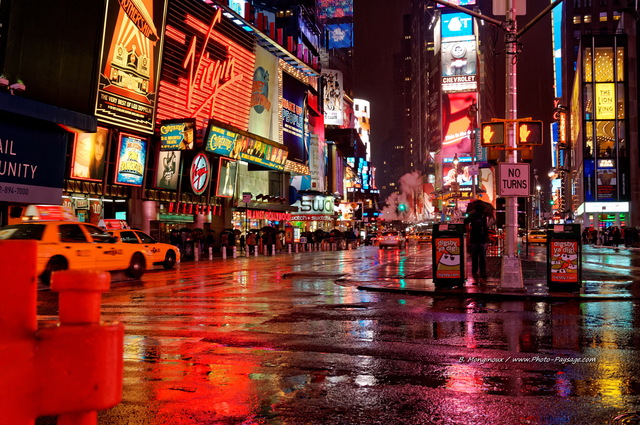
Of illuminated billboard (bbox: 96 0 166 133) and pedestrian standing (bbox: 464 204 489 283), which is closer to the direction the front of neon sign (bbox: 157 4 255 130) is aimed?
the pedestrian standing

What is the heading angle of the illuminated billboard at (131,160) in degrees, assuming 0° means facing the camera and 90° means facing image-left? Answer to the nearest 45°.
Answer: approximately 315°

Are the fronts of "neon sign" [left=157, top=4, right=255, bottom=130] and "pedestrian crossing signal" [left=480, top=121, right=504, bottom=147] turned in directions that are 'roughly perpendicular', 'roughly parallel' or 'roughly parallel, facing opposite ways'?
roughly perpendicular

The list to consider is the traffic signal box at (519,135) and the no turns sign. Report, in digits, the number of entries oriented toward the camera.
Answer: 2

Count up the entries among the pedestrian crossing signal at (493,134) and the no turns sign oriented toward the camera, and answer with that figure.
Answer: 2

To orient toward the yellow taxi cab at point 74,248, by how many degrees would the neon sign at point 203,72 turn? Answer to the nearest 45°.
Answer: approximately 45° to its right

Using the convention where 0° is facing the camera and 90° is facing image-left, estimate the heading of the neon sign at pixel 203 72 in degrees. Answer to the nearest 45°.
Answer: approximately 315°

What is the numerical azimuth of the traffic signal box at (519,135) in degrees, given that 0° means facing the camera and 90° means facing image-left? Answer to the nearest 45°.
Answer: approximately 0°

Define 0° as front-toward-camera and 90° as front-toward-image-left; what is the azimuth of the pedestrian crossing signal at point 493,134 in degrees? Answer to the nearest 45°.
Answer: approximately 0°
